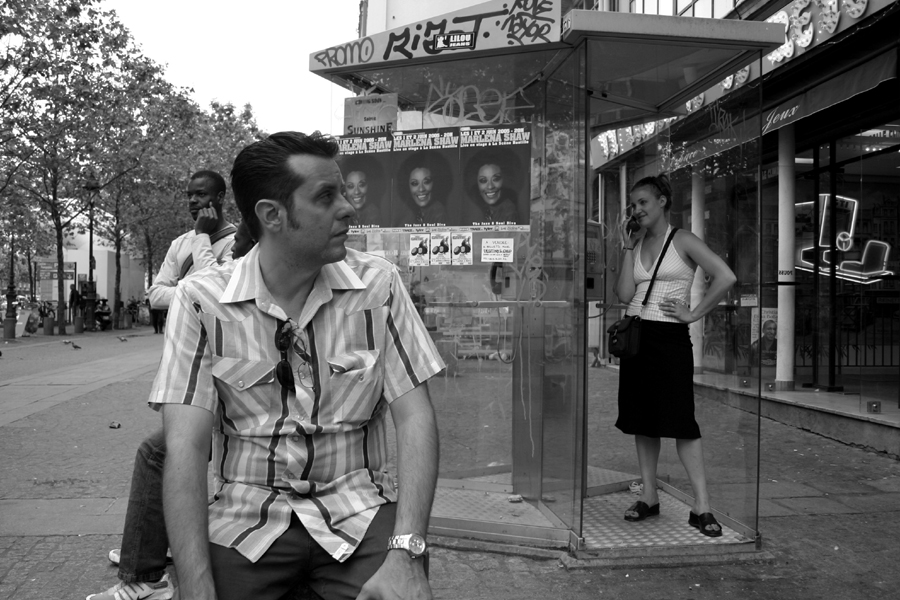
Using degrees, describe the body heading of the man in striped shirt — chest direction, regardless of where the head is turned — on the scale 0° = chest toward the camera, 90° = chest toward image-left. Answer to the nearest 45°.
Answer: approximately 0°

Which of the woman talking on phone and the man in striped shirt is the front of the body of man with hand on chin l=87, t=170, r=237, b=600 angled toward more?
the man in striped shirt

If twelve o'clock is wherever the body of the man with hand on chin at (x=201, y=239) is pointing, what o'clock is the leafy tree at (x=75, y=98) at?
The leafy tree is roughly at 4 o'clock from the man with hand on chin.

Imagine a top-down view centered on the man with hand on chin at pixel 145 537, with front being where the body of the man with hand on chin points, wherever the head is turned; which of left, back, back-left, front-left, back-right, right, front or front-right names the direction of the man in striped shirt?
front-left

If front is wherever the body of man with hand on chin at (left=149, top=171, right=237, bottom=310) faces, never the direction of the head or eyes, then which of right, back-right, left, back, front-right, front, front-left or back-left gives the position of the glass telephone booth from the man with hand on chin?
back-left

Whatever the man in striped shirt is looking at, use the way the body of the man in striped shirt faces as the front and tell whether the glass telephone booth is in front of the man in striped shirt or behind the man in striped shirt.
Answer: behind

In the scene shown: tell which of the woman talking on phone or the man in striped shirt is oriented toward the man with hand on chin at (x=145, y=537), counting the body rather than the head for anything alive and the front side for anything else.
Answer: the woman talking on phone

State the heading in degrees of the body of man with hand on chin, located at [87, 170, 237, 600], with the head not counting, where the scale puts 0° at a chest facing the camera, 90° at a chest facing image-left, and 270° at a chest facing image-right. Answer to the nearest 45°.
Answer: approximately 45°

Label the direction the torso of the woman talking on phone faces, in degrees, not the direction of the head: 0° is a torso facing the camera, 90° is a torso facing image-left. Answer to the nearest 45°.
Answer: approximately 45°

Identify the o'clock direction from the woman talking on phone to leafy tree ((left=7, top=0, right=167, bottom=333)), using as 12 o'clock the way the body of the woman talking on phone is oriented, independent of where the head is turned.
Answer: The leafy tree is roughly at 3 o'clock from the woman talking on phone.

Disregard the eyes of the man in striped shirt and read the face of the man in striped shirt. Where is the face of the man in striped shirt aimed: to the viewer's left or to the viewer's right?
to the viewer's right

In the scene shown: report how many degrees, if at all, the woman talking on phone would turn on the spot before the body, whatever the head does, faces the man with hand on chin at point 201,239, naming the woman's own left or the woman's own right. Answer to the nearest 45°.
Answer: approximately 45° to the woman's own right

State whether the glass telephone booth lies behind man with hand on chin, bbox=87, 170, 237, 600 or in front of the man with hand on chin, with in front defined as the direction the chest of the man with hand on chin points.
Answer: behind

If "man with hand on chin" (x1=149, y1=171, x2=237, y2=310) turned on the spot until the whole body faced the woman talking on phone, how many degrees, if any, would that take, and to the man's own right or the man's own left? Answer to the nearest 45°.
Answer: approximately 135° to the man's own left

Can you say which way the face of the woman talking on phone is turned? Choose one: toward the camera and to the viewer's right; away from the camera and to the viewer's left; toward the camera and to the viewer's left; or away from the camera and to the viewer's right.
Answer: toward the camera and to the viewer's left
